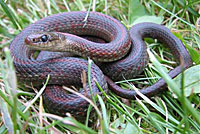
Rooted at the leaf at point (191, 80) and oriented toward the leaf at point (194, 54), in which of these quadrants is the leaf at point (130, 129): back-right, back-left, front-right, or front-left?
back-left

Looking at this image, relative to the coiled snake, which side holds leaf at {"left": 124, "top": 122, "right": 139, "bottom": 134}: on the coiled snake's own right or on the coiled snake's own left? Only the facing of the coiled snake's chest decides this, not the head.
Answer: on the coiled snake's own left

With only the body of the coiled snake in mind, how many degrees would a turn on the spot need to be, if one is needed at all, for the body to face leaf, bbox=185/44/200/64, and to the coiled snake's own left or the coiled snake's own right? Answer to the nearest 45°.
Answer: approximately 180°

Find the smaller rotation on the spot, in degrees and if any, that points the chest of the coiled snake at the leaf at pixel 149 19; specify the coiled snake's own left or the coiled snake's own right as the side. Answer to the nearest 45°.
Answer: approximately 135° to the coiled snake's own right

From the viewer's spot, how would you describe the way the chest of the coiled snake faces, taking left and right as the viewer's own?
facing to the left of the viewer
